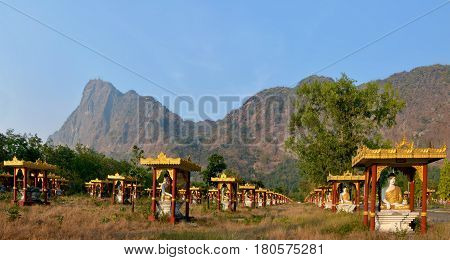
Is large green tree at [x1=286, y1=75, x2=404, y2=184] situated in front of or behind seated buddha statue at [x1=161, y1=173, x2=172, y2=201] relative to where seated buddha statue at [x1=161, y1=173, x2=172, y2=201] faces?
behind

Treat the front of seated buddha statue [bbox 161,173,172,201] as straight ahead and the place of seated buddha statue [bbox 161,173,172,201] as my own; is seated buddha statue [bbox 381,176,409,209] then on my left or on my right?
on my left

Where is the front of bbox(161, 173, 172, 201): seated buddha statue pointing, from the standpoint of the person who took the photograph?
facing the viewer and to the left of the viewer
